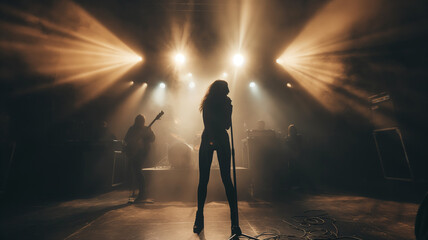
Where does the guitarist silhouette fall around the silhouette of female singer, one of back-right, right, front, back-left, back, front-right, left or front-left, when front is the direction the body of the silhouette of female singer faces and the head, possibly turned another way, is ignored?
back-right

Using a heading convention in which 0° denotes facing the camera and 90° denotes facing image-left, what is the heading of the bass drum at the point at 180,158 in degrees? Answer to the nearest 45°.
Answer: approximately 0°

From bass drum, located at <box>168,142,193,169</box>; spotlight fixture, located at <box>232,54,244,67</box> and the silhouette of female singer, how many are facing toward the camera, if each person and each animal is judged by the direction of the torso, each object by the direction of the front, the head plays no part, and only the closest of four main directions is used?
3

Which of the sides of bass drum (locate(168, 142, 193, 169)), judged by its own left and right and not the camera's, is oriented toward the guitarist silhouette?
right

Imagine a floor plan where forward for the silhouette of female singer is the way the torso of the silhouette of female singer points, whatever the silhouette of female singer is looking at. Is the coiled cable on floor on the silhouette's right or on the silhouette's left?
on the silhouette's left

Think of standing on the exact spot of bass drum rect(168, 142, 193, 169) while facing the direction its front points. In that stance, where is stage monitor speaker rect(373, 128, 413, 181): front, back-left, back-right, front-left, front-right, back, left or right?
left

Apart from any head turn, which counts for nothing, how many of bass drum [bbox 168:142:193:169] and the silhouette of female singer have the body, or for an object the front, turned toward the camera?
2

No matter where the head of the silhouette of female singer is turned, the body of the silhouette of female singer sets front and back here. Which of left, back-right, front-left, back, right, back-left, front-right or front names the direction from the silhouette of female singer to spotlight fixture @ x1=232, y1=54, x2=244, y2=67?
back

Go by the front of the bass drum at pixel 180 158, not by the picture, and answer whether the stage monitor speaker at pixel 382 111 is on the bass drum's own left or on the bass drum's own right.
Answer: on the bass drum's own left

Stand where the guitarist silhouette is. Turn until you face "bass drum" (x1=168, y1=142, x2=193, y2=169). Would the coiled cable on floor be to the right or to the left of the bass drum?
right
